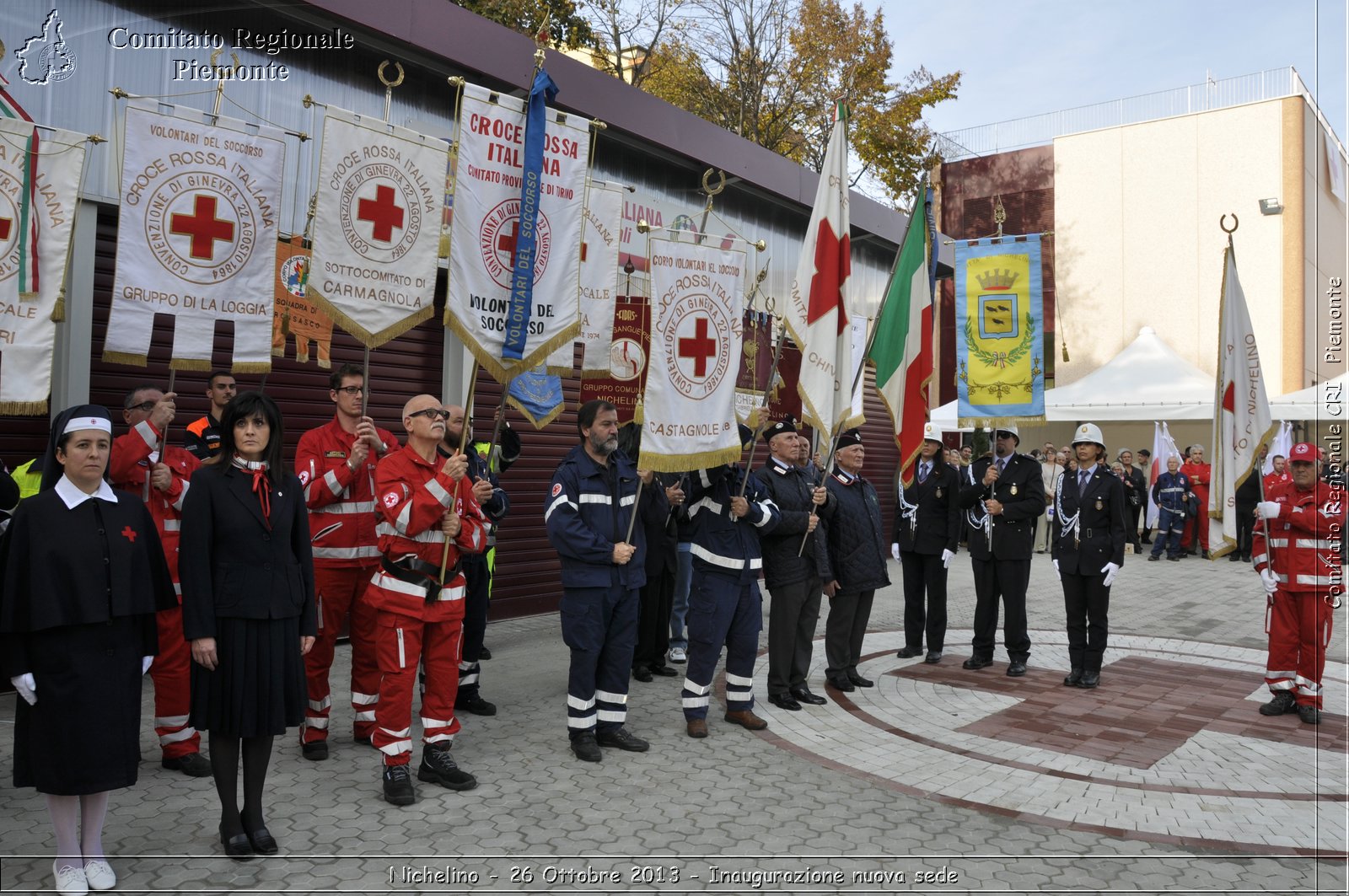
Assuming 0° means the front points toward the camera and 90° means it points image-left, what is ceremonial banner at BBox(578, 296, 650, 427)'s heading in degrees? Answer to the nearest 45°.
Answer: approximately 0°

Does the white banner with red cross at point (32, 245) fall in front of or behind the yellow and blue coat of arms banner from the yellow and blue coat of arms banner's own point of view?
in front

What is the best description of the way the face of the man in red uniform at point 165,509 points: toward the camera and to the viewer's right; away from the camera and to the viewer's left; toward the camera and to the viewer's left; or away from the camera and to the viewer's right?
toward the camera and to the viewer's right

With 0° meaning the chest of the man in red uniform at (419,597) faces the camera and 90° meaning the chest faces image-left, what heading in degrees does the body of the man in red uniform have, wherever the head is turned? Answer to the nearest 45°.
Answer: approximately 315°

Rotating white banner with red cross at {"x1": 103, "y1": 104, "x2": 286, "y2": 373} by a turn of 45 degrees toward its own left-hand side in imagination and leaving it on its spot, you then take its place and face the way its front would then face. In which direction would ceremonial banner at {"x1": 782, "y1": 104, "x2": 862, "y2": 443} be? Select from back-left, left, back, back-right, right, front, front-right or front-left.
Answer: front-left

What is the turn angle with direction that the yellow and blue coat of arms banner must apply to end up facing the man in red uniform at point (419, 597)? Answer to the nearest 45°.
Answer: approximately 45° to its right

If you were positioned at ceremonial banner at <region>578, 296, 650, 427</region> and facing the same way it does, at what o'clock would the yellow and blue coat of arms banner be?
The yellow and blue coat of arms banner is roughly at 9 o'clock from the ceremonial banner.

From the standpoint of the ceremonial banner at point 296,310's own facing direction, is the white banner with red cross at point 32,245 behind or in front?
in front

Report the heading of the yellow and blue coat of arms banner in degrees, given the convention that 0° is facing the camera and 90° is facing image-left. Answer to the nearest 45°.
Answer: approximately 0°

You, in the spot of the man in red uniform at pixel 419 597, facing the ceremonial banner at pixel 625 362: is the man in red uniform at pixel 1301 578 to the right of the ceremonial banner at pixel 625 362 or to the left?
right

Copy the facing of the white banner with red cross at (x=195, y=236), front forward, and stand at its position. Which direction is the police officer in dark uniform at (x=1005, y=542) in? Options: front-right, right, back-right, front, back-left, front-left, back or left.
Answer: left

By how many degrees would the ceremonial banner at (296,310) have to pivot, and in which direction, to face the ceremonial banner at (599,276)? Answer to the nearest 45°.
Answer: approximately 90° to its left

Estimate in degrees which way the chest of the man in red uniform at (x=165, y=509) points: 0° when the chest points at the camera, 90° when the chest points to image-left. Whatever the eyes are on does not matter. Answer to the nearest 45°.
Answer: approximately 315°
